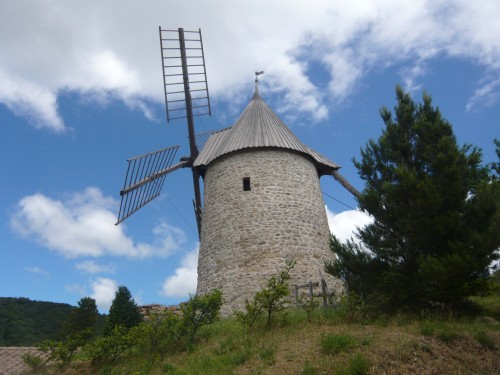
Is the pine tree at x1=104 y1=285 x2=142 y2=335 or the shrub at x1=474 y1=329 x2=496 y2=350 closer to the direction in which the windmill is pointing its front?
the pine tree

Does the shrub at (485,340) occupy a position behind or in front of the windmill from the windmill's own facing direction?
behind
